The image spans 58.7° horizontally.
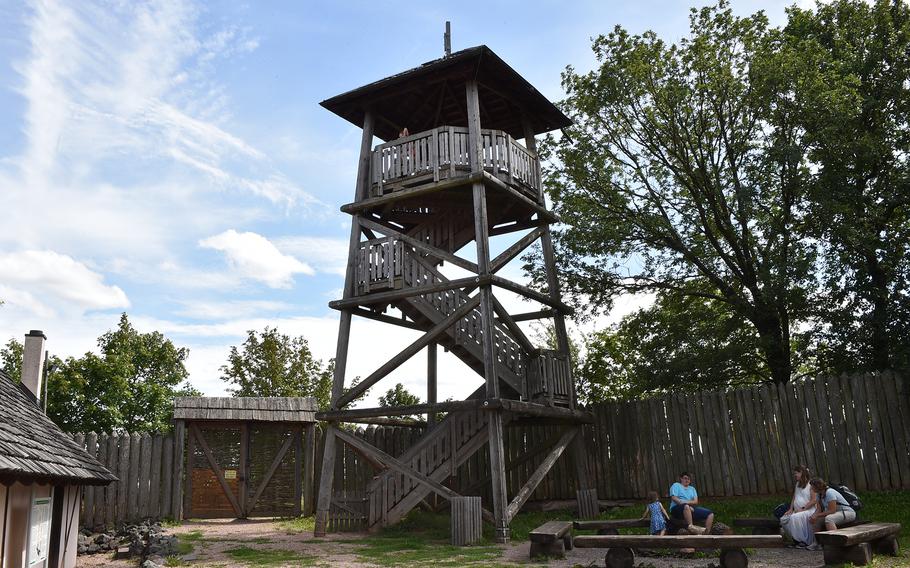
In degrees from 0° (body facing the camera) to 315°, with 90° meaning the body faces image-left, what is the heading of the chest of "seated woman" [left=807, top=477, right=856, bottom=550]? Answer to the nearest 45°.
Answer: approximately 90°

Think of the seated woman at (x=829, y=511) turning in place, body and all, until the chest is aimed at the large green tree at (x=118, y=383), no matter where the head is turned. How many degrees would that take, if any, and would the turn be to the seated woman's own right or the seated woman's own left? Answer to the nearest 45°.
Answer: approximately 45° to the seated woman's own right

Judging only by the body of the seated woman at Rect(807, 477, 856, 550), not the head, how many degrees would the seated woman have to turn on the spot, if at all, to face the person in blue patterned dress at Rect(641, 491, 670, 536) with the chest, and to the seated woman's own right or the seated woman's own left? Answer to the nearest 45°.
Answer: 0° — they already face them

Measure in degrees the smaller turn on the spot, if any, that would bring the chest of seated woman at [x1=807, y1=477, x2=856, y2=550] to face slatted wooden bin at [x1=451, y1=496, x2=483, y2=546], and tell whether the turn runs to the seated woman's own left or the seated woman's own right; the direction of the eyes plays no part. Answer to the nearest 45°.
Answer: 0° — they already face it

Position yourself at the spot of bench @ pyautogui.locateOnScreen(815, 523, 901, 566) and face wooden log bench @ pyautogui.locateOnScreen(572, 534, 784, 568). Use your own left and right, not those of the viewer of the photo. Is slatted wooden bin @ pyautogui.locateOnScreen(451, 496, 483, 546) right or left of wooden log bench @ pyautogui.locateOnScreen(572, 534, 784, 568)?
right

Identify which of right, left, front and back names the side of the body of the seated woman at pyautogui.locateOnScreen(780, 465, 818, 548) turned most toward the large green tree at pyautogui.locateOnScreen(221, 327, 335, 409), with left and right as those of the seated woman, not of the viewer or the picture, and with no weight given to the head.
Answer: right
